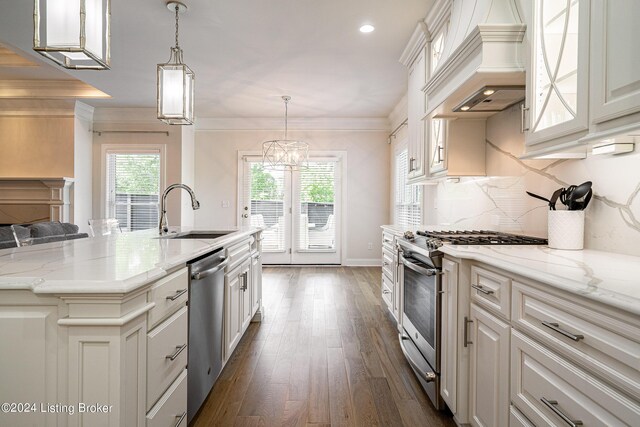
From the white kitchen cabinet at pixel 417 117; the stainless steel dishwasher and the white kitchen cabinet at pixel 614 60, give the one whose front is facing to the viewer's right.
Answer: the stainless steel dishwasher

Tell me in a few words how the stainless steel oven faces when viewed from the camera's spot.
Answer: facing to the left of the viewer

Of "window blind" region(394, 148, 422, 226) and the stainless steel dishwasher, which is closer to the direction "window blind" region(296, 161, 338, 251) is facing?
the stainless steel dishwasher

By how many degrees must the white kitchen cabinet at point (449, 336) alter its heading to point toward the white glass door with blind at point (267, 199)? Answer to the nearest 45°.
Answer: approximately 45° to its right

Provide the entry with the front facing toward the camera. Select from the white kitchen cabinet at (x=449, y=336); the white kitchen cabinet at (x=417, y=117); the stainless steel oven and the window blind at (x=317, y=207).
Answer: the window blind

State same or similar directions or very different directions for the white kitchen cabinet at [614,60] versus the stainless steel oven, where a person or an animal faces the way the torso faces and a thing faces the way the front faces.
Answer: same or similar directions

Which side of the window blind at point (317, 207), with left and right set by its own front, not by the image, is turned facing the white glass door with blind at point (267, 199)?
right

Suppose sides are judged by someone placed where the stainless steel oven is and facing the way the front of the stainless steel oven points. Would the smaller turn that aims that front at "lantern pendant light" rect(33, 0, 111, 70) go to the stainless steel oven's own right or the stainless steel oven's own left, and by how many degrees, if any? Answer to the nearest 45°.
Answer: approximately 45° to the stainless steel oven's own left

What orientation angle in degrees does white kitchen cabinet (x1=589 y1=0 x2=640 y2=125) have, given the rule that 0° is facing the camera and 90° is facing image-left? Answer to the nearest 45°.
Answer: approximately 45°

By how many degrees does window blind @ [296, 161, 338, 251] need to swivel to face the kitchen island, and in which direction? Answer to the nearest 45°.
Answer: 0° — it already faces it

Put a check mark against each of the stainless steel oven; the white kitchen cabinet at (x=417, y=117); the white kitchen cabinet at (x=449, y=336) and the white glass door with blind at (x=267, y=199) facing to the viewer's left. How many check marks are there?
3

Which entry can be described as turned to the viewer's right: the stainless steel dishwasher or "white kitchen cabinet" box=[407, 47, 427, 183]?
the stainless steel dishwasher

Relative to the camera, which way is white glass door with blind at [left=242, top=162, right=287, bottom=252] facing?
toward the camera

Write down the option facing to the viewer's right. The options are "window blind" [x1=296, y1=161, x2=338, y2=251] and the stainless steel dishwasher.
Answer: the stainless steel dishwasher

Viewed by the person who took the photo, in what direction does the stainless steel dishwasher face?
facing to the right of the viewer

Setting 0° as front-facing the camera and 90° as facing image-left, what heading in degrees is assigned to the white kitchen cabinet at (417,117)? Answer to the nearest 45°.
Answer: approximately 90°

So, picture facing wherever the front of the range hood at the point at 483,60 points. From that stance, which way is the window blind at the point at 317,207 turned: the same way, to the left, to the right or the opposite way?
to the left

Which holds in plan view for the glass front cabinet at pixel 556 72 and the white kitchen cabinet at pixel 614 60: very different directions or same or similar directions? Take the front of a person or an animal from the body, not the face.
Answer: same or similar directions

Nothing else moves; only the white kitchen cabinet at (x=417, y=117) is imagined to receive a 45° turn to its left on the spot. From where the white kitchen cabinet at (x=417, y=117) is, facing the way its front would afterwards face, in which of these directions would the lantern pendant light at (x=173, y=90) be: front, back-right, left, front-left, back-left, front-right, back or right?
front
